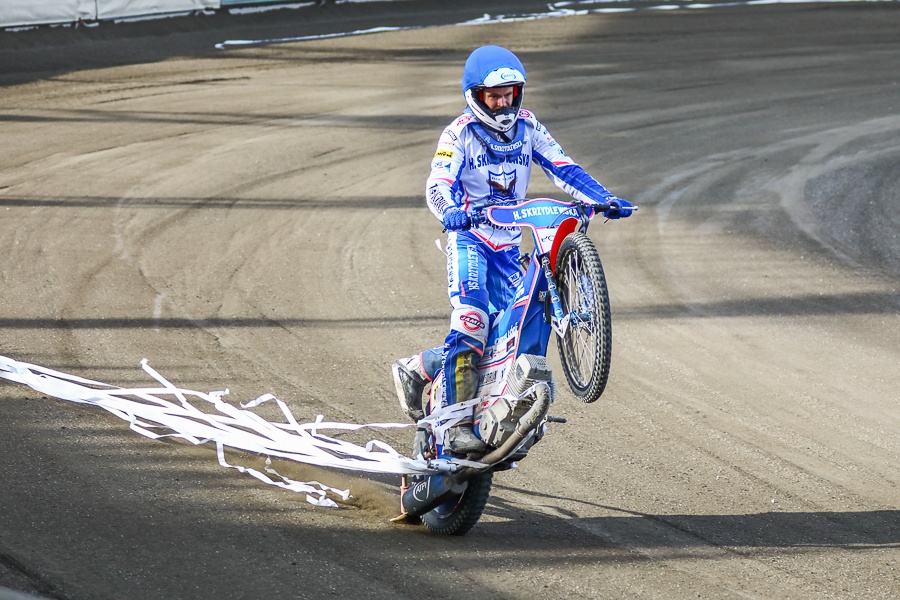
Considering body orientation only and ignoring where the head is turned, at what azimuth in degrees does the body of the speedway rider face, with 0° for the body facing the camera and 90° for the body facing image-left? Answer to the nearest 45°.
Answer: approximately 315°
